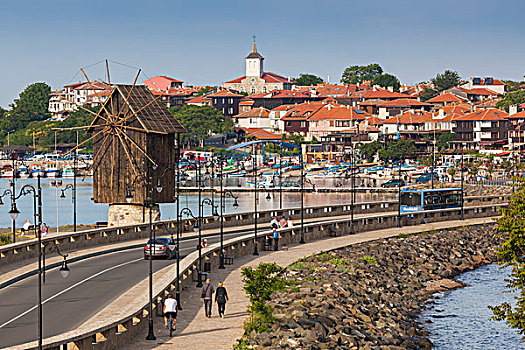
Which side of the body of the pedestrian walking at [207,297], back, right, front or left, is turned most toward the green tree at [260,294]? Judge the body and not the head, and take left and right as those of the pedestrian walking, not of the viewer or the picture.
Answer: right

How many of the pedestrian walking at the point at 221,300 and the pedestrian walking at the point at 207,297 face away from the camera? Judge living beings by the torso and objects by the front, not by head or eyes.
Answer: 2

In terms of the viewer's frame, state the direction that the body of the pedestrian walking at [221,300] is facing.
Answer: away from the camera

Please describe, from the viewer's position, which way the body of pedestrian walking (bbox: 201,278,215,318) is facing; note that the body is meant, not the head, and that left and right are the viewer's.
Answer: facing away from the viewer

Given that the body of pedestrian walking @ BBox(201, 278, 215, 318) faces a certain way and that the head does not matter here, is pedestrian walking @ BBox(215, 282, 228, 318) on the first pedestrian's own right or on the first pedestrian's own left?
on the first pedestrian's own right
